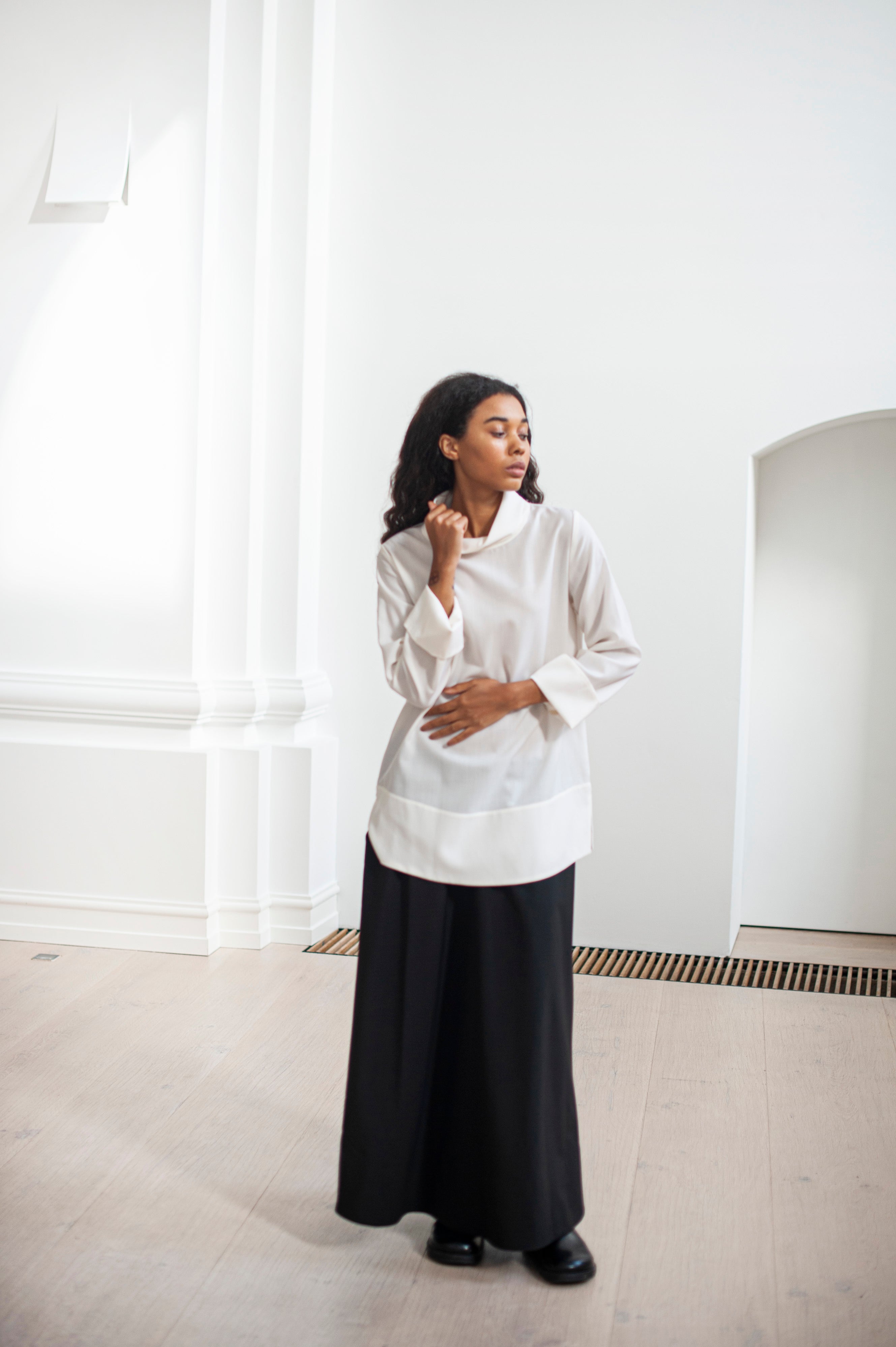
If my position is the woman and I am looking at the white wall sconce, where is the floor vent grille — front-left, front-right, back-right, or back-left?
front-right

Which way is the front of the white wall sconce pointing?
toward the camera

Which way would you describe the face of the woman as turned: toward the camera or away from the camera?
toward the camera

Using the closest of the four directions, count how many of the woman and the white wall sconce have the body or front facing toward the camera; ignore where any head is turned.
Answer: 2

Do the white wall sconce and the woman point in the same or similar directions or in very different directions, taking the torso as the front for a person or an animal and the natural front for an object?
same or similar directions

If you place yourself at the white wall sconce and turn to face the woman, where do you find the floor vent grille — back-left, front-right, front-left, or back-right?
front-left

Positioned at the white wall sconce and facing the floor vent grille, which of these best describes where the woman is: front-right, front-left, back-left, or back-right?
front-right

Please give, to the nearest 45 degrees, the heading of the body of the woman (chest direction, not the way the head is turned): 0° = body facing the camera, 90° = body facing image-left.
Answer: approximately 0°

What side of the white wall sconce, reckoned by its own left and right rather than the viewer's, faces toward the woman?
front

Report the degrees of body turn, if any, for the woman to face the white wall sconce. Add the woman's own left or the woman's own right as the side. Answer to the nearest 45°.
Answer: approximately 135° to the woman's own right
